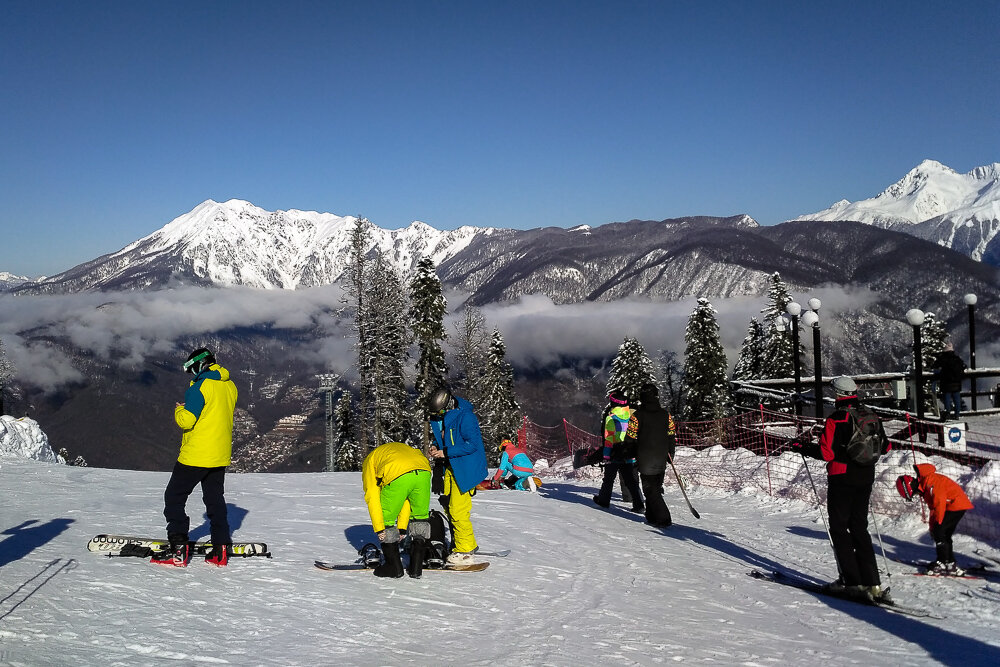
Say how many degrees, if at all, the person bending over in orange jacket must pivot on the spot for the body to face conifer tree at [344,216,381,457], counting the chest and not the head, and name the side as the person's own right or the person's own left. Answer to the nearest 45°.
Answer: approximately 45° to the person's own right

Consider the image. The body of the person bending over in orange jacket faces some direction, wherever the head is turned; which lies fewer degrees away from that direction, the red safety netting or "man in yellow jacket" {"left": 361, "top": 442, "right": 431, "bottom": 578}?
the man in yellow jacket

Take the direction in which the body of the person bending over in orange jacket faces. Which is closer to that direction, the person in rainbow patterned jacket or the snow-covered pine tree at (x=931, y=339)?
the person in rainbow patterned jacket

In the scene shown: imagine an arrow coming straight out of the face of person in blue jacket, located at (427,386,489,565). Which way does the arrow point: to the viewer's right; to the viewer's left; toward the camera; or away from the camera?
to the viewer's left

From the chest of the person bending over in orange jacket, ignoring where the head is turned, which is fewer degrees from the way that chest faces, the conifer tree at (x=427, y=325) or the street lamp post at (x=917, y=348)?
the conifer tree

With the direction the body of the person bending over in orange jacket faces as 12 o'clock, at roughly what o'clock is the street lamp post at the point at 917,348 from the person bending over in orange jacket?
The street lamp post is roughly at 3 o'clock from the person bending over in orange jacket.

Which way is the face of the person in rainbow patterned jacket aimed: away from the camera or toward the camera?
away from the camera

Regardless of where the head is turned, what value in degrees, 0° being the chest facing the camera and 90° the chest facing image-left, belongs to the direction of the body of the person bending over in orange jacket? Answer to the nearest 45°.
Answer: approximately 90°
